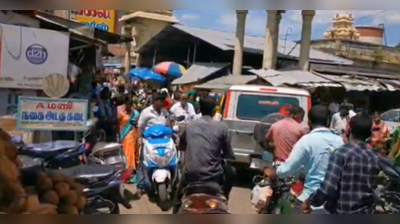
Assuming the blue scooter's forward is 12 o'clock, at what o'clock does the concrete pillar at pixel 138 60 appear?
The concrete pillar is roughly at 6 o'clock from the blue scooter.

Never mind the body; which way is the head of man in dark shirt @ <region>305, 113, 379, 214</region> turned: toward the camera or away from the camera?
away from the camera

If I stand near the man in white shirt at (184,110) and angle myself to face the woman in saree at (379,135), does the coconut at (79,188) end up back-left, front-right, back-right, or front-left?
back-right

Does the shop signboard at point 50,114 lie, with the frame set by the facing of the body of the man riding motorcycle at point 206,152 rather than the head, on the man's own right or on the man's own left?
on the man's own left

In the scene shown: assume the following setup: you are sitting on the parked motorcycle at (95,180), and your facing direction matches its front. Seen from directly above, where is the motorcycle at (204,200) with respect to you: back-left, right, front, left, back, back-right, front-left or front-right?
back-left

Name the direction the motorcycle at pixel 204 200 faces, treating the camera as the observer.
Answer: facing away from the viewer

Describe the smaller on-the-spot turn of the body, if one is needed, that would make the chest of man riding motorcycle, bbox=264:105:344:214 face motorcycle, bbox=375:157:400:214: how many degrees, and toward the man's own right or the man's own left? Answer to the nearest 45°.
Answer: approximately 90° to the man's own right

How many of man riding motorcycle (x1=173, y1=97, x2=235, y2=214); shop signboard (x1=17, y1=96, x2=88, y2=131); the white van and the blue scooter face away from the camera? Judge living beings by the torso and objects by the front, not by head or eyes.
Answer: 2
